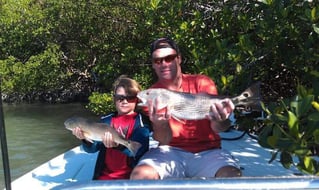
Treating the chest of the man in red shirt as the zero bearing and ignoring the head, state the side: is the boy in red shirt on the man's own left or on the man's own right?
on the man's own right

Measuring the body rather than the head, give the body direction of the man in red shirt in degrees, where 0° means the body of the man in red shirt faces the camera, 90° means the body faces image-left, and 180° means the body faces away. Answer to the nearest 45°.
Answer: approximately 0°
